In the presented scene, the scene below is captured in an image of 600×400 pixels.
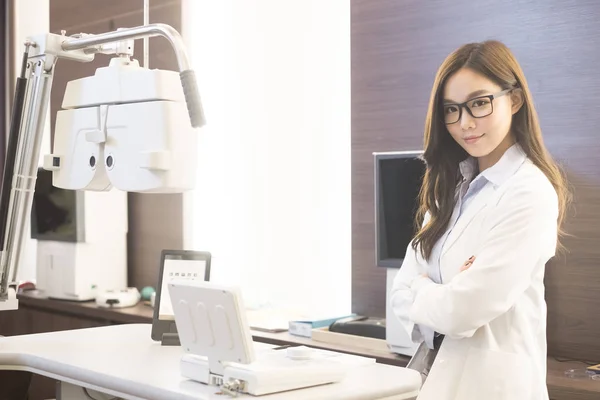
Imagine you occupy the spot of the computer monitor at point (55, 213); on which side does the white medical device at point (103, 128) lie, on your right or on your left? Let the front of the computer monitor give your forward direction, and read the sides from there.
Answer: on your left

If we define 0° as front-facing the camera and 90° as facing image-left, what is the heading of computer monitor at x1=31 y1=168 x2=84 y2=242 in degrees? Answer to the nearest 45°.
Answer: approximately 45°

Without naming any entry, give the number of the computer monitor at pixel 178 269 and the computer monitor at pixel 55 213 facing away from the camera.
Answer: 0

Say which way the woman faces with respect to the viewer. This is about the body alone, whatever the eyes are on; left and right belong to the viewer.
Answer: facing the viewer and to the left of the viewer

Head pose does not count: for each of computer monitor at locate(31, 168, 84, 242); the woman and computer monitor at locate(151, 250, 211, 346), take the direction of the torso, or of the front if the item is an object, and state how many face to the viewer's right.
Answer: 0

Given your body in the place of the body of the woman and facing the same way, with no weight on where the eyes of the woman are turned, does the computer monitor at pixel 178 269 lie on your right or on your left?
on your right

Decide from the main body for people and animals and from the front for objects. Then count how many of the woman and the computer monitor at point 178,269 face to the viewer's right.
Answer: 0

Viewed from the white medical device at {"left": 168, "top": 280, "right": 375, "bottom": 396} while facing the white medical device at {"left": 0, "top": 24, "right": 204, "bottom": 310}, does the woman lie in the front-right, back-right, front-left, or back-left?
back-right

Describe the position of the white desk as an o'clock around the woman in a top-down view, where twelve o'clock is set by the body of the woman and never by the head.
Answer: The white desk is roughly at 1 o'clock from the woman.

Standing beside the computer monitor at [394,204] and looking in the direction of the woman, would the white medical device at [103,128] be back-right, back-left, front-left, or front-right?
front-right

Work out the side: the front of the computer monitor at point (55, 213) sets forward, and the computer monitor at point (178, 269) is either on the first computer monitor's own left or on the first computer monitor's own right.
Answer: on the first computer monitor's own left

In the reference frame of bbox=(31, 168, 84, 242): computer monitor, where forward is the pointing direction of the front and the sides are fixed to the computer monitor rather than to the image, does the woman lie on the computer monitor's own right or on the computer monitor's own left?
on the computer monitor's own left

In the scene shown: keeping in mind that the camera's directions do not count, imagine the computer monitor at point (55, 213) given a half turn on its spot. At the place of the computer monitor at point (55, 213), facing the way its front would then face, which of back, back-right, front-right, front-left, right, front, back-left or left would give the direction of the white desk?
back-right

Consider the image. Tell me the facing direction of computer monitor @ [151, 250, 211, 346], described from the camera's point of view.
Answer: facing the viewer
